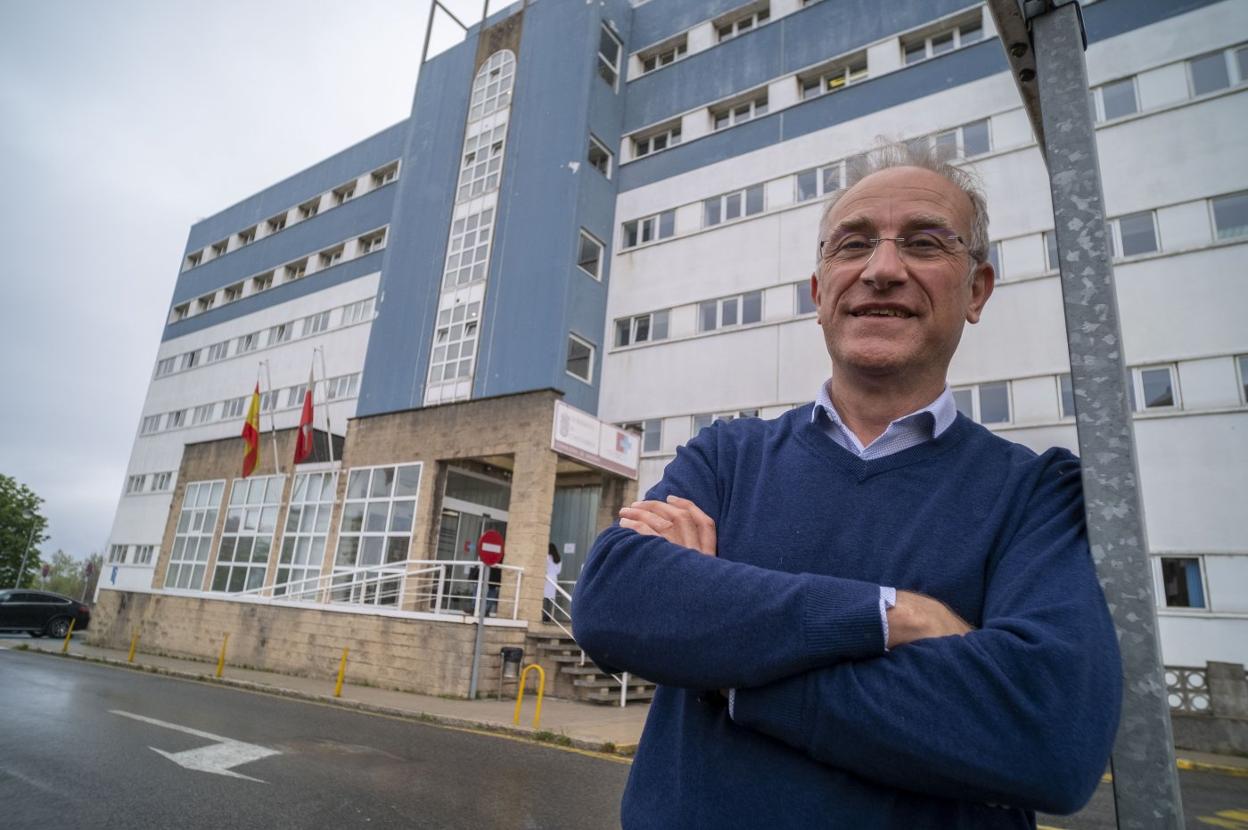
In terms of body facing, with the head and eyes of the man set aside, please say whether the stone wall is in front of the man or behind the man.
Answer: behind

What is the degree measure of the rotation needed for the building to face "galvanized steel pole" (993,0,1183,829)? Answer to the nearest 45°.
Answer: approximately 45° to its left

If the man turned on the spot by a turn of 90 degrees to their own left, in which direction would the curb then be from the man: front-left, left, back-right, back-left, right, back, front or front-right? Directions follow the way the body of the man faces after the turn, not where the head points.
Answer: back-left

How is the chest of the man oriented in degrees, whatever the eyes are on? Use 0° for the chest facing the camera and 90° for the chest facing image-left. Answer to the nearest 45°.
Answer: approximately 0°

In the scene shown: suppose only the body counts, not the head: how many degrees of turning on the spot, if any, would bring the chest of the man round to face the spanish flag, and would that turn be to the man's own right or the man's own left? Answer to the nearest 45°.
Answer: approximately 135° to the man's own right

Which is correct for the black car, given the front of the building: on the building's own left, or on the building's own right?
on the building's own right

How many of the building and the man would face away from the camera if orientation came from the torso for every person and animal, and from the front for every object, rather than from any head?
0
